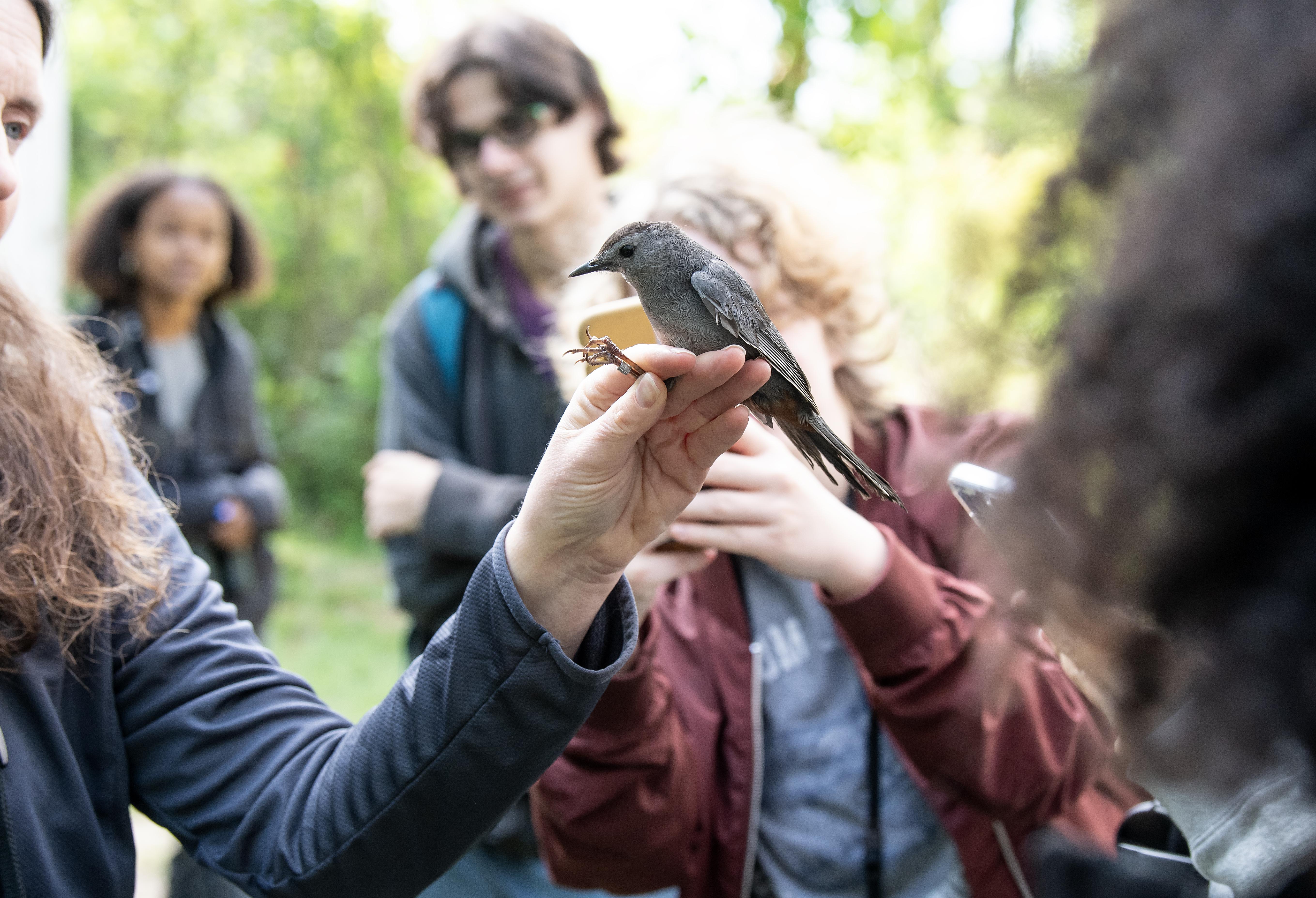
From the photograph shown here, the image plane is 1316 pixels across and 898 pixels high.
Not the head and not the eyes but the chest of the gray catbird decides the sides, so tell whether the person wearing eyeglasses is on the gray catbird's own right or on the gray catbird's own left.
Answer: on the gray catbird's own right

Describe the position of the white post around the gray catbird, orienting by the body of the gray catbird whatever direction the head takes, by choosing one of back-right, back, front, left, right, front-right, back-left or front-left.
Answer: front-right

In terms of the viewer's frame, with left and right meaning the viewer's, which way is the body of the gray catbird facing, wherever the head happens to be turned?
facing to the left of the viewer

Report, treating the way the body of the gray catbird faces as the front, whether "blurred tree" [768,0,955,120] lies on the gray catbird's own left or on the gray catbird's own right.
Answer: on the gray catbird's own right

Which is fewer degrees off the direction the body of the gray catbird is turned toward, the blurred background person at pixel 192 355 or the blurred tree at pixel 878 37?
the blurred background person
